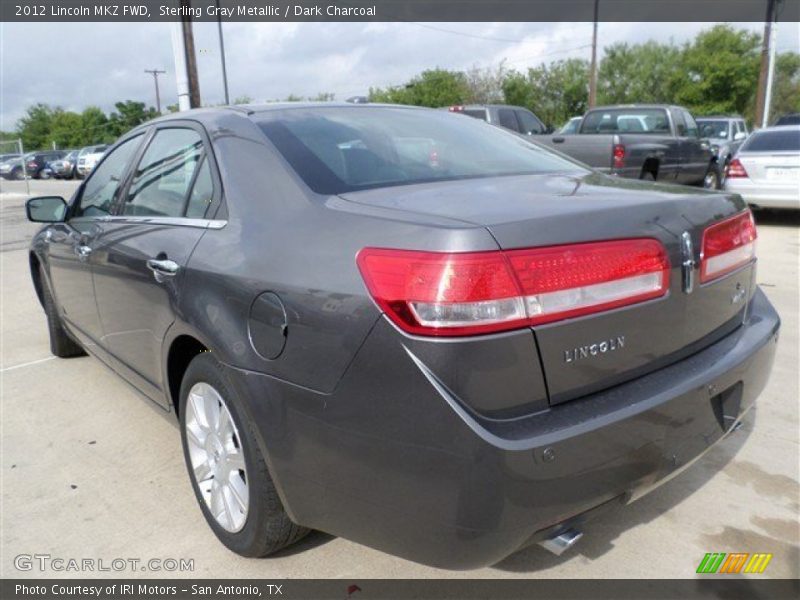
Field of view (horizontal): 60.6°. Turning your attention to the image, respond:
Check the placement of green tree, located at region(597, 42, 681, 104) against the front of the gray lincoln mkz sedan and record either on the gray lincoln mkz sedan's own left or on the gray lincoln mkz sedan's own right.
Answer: on the gray lincoln mkz sedan's own right

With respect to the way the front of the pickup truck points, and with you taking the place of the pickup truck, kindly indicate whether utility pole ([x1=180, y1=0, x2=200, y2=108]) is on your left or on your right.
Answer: on your left

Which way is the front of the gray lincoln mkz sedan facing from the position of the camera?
facing away from the viewer and to the left of the viewer

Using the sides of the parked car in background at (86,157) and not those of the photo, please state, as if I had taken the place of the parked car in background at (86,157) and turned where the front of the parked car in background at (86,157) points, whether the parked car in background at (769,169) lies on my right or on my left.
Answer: on my left

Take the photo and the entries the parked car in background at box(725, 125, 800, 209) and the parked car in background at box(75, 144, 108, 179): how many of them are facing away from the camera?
1

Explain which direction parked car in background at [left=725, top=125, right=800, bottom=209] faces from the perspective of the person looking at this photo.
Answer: facing away from the viewer

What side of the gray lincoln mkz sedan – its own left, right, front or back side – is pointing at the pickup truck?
right

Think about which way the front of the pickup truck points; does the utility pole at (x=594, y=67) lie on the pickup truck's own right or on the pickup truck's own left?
on the pickup truck's own left

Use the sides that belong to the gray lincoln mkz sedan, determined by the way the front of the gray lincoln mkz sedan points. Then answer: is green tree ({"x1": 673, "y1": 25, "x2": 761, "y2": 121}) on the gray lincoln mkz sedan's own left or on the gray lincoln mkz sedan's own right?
on the gray lincoln mkz sedan's own right

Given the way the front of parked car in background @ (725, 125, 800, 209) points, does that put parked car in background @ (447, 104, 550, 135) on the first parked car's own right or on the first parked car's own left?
on the first parked car's own left

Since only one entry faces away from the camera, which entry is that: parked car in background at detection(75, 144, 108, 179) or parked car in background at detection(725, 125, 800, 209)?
parked car in background at detection(725, 125, 800, 209)

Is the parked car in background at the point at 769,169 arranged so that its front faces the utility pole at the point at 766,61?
yes

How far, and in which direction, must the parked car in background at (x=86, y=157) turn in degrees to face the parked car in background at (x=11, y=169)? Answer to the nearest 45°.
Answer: approximately 90° to its right

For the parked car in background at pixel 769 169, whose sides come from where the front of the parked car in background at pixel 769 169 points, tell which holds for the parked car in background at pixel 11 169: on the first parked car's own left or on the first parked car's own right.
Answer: on the first parked car's own left
